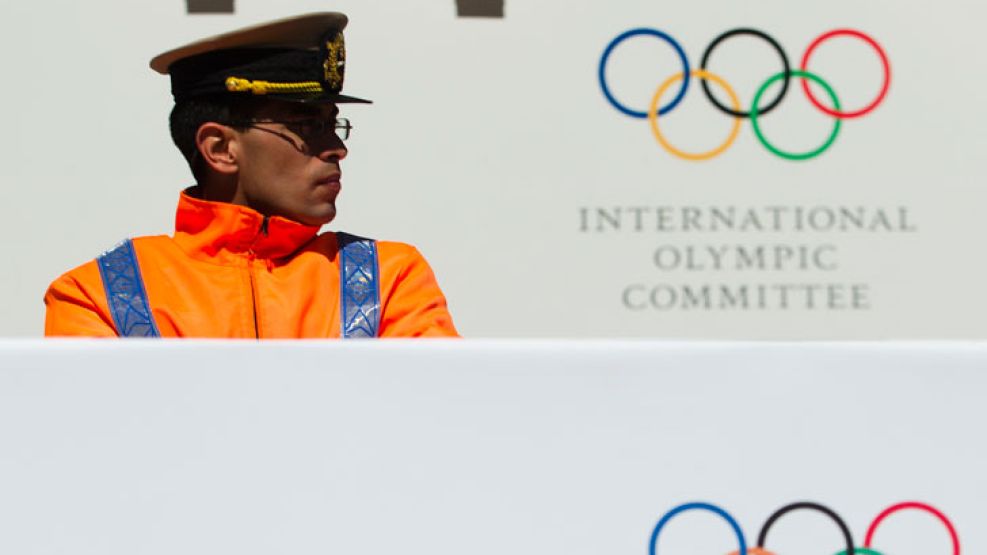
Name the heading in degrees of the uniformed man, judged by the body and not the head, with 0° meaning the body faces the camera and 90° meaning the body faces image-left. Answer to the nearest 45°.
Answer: approximately 0°
